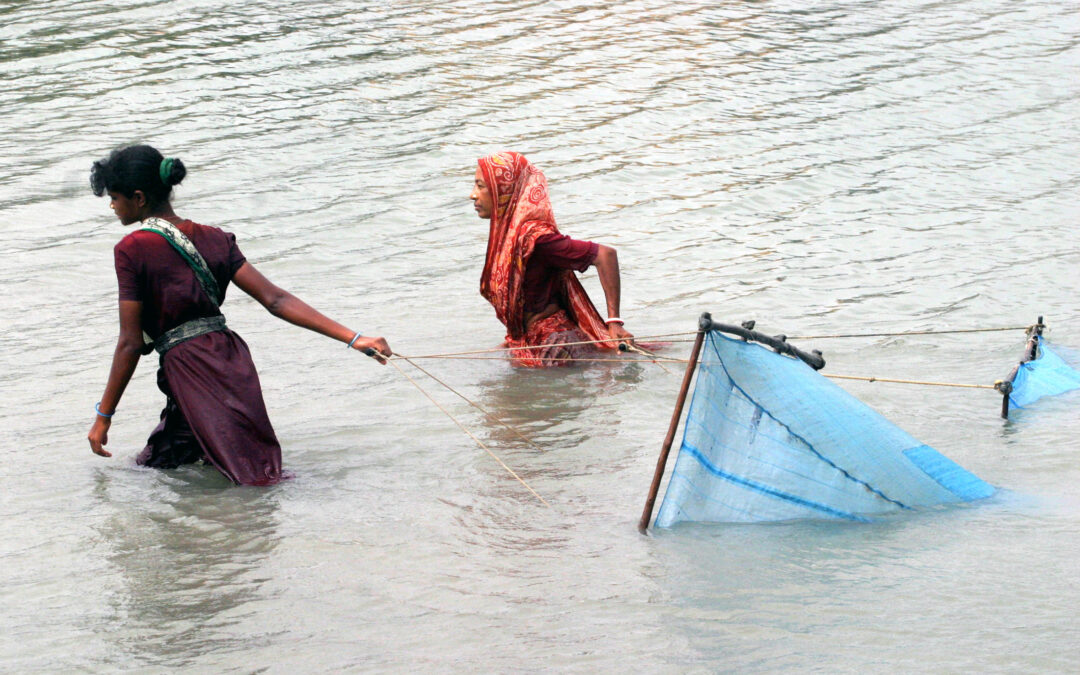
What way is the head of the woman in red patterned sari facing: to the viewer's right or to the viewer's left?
to the viewer's left

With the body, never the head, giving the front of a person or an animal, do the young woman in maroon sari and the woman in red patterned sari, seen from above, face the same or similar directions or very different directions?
same or similar directions

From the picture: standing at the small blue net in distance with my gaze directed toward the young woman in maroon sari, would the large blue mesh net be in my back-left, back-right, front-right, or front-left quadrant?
front-left

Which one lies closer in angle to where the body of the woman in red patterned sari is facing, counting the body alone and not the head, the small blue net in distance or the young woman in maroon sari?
the young woman in maroon sari

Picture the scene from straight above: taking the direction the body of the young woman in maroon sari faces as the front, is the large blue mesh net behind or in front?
behind

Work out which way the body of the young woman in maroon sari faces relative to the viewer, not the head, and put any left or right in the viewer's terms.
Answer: facing away from the viewer and to the left of the viewer

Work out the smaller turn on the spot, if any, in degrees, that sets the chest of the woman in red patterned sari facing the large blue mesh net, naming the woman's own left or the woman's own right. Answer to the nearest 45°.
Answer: approximately 90° to the woman's own left

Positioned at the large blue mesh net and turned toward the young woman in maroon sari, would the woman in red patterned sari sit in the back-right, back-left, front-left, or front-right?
front-right

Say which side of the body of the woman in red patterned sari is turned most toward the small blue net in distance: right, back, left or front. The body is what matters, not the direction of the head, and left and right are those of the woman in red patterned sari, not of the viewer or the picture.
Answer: back

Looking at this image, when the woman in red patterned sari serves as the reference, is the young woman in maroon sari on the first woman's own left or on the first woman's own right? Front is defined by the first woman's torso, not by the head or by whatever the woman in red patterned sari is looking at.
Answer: on the first woman's own left

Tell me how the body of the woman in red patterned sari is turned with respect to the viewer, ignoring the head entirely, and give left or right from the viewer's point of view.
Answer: facing to the left of the viewer

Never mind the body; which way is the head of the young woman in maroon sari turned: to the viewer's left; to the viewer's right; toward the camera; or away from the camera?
to the viewer's left

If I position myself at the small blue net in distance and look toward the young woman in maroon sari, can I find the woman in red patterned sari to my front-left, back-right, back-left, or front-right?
front-right

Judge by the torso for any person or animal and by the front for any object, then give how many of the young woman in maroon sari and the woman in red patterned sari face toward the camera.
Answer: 0

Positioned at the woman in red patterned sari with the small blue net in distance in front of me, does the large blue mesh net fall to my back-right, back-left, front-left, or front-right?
front-right
